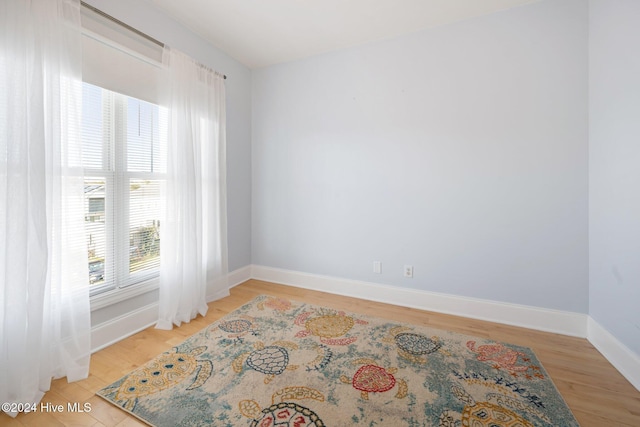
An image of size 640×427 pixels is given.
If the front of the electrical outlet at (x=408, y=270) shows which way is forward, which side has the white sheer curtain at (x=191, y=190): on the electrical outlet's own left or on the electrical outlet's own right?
on the electrical outlet's own right

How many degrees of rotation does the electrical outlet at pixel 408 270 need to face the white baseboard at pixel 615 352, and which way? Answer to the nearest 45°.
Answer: approximately 45° to its left

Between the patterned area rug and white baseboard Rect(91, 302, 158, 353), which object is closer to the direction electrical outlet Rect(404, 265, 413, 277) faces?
the patterned area rug

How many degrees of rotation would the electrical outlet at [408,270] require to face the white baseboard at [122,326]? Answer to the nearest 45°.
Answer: approximately 45° to its right

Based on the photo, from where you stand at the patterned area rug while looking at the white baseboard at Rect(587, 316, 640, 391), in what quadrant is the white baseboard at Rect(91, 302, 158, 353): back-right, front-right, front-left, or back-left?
back-left

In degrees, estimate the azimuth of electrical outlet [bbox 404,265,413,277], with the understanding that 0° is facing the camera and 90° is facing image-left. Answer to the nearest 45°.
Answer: approximately 0°
